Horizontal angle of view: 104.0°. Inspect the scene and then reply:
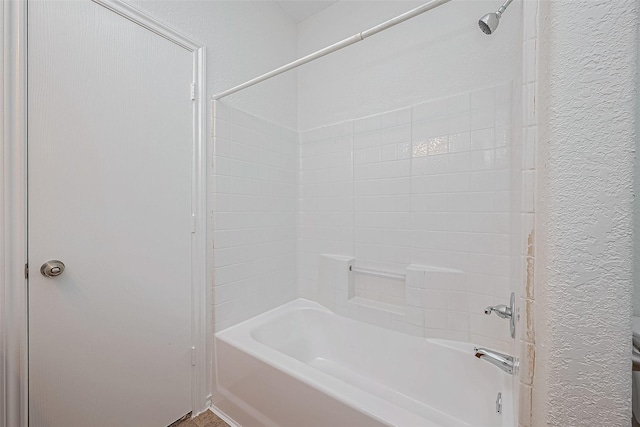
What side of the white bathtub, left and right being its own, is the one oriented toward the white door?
front

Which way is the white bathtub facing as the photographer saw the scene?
facing the viewer and to the left of the viewer
